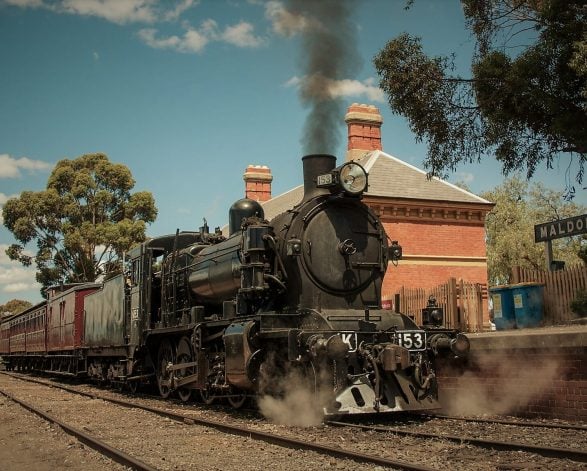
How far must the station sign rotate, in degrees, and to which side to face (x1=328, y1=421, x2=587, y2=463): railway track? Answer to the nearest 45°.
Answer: approximately 45° to its left

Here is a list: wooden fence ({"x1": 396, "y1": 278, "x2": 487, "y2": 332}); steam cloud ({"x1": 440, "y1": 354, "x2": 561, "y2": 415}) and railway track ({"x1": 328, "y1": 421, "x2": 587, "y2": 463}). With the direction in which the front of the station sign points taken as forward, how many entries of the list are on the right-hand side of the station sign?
1

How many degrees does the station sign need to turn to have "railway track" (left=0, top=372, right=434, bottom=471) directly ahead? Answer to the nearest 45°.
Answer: approximately 45° to its left

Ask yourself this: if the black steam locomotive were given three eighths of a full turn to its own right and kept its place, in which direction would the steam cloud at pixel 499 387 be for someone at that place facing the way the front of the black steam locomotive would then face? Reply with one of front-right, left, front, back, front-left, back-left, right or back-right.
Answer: back

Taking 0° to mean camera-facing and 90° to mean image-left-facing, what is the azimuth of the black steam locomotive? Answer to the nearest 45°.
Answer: approximately 315°

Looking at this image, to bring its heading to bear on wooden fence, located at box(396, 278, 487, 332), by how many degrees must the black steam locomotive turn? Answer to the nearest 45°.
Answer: approximately 90° to its left

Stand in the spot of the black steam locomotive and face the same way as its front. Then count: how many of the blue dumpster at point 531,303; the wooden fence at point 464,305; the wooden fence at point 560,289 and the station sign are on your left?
4

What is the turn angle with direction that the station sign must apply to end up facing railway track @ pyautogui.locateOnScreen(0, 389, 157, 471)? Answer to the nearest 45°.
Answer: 0° — it already faces it

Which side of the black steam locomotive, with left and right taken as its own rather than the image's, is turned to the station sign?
left

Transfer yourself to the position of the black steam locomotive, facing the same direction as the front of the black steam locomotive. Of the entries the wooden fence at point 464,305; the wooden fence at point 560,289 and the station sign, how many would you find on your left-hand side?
3

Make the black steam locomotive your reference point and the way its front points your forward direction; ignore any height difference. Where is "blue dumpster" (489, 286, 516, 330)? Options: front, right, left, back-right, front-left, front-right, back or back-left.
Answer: left

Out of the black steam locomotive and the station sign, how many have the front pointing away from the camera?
0

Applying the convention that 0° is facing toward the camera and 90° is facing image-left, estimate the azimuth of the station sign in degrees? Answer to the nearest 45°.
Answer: approximately 45°
